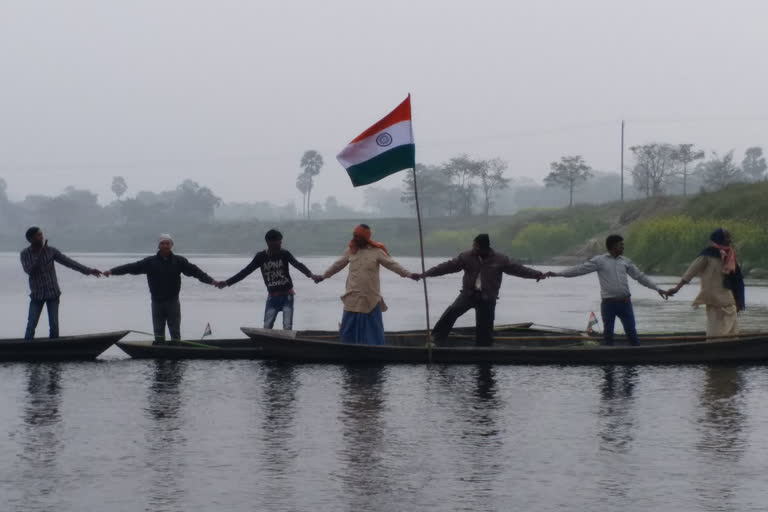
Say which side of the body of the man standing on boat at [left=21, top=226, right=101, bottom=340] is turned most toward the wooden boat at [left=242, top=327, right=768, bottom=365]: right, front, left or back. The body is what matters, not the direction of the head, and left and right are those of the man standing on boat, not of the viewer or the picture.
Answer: left

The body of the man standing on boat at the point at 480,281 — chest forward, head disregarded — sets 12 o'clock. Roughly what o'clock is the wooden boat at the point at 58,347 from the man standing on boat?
The wooden boat is roughly at 3 o'clock from the man standing on boat.

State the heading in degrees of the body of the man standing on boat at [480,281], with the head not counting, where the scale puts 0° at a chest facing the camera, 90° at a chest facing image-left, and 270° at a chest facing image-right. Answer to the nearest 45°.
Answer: approximately 0°
